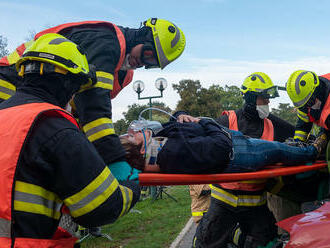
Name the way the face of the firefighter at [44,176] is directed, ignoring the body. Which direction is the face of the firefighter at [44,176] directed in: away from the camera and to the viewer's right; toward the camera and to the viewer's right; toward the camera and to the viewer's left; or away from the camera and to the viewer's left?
away from the camera and to the viewer's right

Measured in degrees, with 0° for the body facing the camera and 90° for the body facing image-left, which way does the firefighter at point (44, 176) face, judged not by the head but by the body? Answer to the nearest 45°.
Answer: approximately 225°

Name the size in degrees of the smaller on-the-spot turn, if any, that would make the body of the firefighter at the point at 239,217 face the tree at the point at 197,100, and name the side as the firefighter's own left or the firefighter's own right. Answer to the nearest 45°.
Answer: approximately 135° to the firefighter's own left

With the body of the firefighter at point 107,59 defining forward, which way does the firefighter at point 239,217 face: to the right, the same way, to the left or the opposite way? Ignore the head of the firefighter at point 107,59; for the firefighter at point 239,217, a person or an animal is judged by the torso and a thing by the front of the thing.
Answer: to the right

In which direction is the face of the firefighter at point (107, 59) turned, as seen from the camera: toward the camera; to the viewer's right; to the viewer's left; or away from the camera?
to the viewer's right

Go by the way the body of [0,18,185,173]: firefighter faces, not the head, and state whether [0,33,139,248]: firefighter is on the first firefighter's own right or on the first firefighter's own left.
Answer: on the first firefighter's own right

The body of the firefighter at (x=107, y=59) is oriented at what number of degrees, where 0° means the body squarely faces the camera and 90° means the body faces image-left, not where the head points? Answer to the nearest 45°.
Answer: approximately 270°

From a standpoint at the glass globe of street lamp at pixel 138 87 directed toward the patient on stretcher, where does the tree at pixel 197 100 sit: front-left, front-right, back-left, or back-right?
back-left
